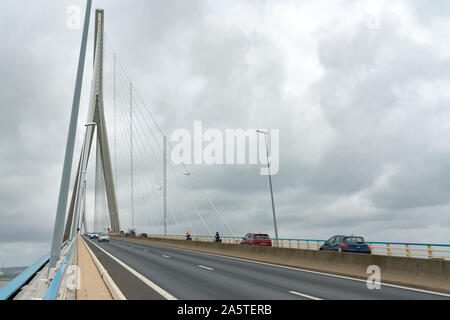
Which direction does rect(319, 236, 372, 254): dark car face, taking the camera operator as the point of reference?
facing away from the viewer and to the left of the viewer

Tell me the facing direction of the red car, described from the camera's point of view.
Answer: facing away from the viewer and to the left of the viewer

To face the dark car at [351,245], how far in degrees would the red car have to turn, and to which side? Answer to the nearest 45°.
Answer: approximately 135° to its left
